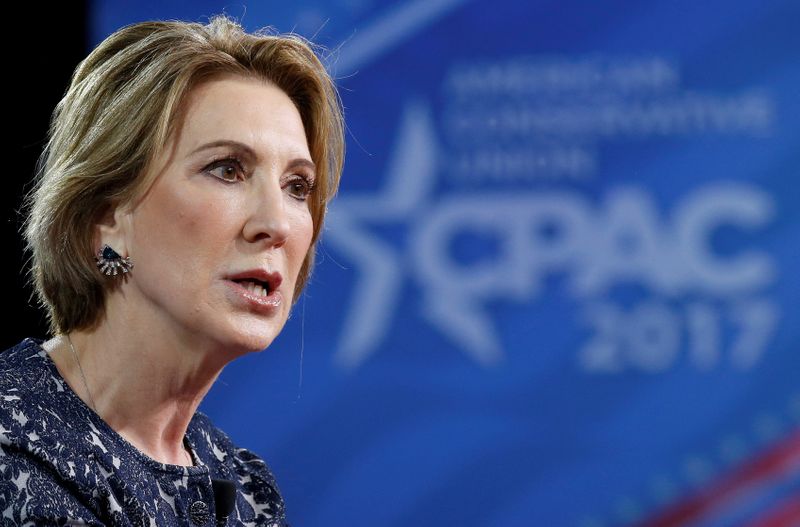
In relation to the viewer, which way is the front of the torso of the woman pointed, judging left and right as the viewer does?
facing the viewer and to the right of the viewer

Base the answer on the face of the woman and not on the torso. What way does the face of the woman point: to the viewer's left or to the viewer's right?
to the viewer's right
